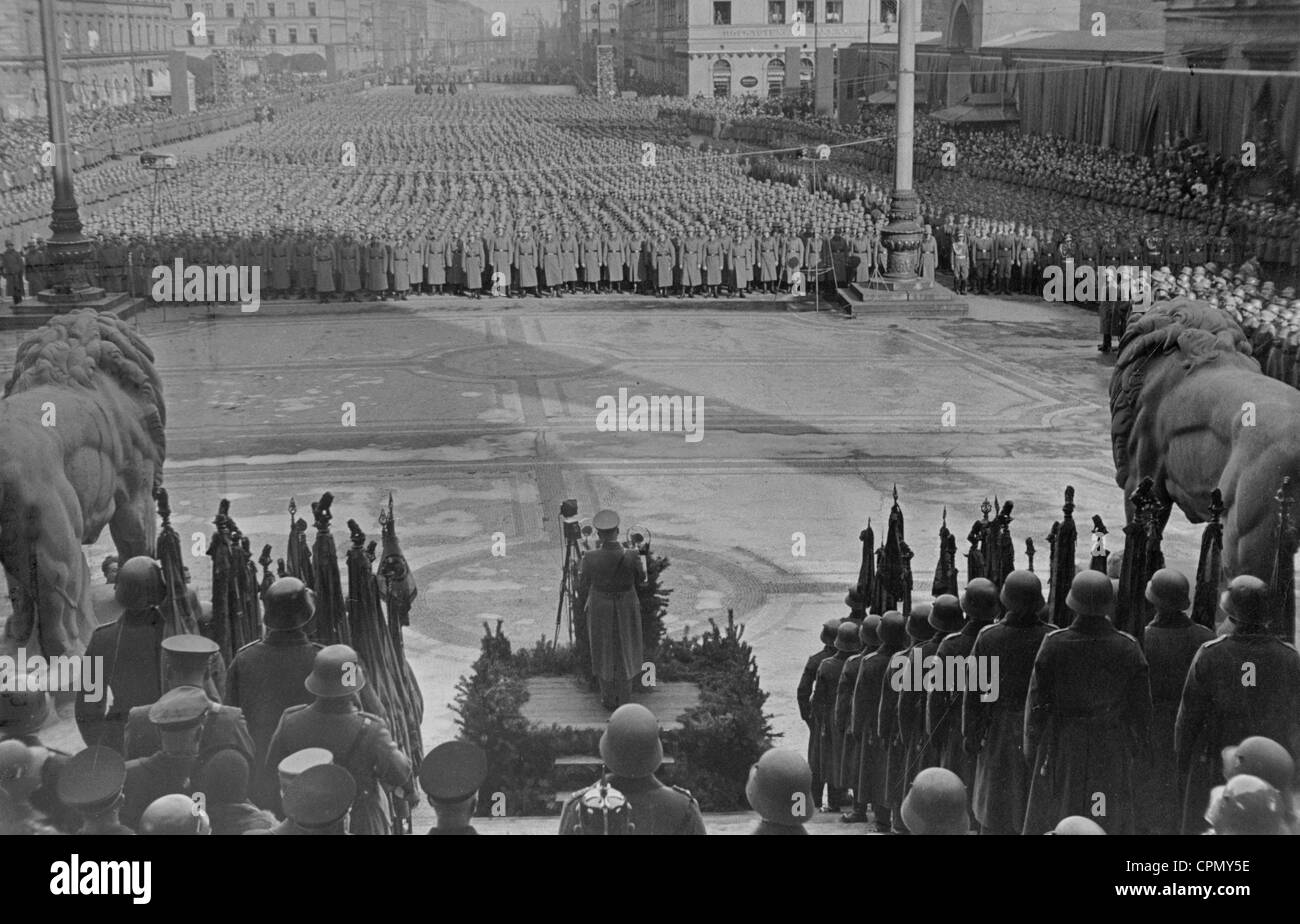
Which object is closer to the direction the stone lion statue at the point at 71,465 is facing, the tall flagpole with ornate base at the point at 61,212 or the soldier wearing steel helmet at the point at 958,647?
the tall flagpole with ornate base

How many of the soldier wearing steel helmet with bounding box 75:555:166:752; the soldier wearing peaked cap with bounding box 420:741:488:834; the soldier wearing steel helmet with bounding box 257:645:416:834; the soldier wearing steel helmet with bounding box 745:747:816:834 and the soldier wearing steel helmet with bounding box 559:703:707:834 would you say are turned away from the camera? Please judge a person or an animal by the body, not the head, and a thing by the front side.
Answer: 5

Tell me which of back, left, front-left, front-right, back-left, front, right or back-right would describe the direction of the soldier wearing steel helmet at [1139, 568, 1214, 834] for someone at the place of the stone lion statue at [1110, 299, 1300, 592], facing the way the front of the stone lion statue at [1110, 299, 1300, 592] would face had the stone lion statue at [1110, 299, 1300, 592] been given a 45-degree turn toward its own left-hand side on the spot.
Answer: left

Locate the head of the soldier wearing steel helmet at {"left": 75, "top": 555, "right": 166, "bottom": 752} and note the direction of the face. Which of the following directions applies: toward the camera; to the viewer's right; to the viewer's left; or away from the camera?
away from the camera

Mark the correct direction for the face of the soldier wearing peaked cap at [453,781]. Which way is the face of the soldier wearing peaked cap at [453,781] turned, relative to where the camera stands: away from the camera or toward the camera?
away from the camera

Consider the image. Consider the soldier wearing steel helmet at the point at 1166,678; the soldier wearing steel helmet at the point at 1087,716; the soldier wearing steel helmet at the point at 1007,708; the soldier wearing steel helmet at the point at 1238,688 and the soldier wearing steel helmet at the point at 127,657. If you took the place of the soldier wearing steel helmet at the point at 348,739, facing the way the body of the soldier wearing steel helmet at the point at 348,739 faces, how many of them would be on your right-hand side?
4

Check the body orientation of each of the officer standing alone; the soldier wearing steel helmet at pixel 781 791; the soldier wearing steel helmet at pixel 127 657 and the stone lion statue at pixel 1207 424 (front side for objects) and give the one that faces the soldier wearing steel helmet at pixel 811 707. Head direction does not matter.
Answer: the soldier wearing steel helmet at pixel 781 791

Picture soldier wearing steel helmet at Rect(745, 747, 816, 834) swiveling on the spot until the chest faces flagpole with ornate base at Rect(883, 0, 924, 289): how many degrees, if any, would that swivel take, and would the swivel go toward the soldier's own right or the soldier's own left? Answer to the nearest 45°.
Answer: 0° — they already face it

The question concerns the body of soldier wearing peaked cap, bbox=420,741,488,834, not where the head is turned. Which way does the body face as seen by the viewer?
away from the camera

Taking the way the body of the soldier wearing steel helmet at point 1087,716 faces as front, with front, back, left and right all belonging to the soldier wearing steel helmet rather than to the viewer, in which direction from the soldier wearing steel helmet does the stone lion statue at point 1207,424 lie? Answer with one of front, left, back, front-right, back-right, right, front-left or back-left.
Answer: front

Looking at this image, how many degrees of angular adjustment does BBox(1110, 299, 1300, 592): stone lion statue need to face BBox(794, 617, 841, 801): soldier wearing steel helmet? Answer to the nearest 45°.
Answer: approximately 90° to its left

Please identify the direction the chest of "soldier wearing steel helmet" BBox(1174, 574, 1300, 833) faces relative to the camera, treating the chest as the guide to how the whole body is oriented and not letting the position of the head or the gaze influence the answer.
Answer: away from the camera

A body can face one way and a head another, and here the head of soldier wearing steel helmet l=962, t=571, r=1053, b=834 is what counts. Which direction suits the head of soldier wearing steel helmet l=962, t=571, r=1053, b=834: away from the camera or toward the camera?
away from the camera
